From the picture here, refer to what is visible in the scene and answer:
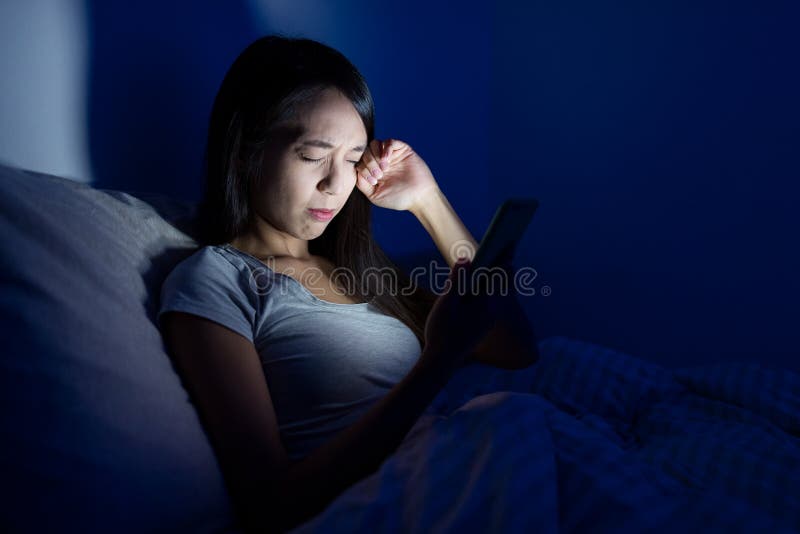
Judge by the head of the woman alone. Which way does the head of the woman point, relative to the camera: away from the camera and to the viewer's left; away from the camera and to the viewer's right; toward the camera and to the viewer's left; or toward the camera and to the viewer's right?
toward the camera and to the viewer's right

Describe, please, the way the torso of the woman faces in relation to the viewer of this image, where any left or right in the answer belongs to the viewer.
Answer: facing the viewer and to the right of the viewer
